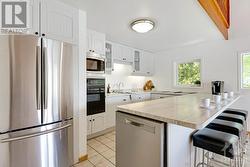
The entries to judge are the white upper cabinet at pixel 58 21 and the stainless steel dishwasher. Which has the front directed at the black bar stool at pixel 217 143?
the white upper cabinet

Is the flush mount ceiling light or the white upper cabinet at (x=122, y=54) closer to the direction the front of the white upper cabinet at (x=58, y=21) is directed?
the flush mount ceiling light

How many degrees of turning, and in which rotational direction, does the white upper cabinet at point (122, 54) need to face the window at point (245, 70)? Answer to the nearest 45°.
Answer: approximately 45° to its left

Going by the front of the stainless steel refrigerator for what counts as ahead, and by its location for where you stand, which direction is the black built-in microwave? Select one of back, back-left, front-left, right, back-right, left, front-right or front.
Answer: left

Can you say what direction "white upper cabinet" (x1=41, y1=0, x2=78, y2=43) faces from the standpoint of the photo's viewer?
facing the viewer and to the right of the viewer

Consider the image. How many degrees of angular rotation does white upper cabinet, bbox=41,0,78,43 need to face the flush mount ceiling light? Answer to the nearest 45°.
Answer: approximately 45° to its left

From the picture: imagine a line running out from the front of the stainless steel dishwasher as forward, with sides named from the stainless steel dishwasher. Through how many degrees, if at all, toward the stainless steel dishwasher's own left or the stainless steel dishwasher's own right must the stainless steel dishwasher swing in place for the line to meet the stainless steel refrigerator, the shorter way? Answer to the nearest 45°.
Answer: approximately 45° to the stainless steel dishwasher's own right

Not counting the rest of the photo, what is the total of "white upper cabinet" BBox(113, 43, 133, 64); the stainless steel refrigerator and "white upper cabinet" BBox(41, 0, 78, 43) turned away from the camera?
0

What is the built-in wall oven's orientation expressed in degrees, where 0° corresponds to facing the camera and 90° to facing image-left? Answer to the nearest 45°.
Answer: approximately 315°

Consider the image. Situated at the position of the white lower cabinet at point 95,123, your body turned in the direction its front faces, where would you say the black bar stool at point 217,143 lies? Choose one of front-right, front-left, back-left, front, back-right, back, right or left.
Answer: front
